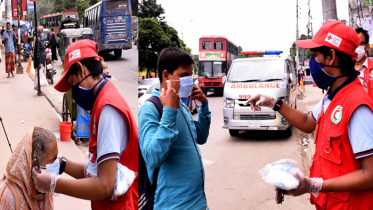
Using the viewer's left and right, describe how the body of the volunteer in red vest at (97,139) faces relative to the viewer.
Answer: facing to the left of the viewer

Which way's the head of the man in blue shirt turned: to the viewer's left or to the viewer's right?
to the viewer's right
